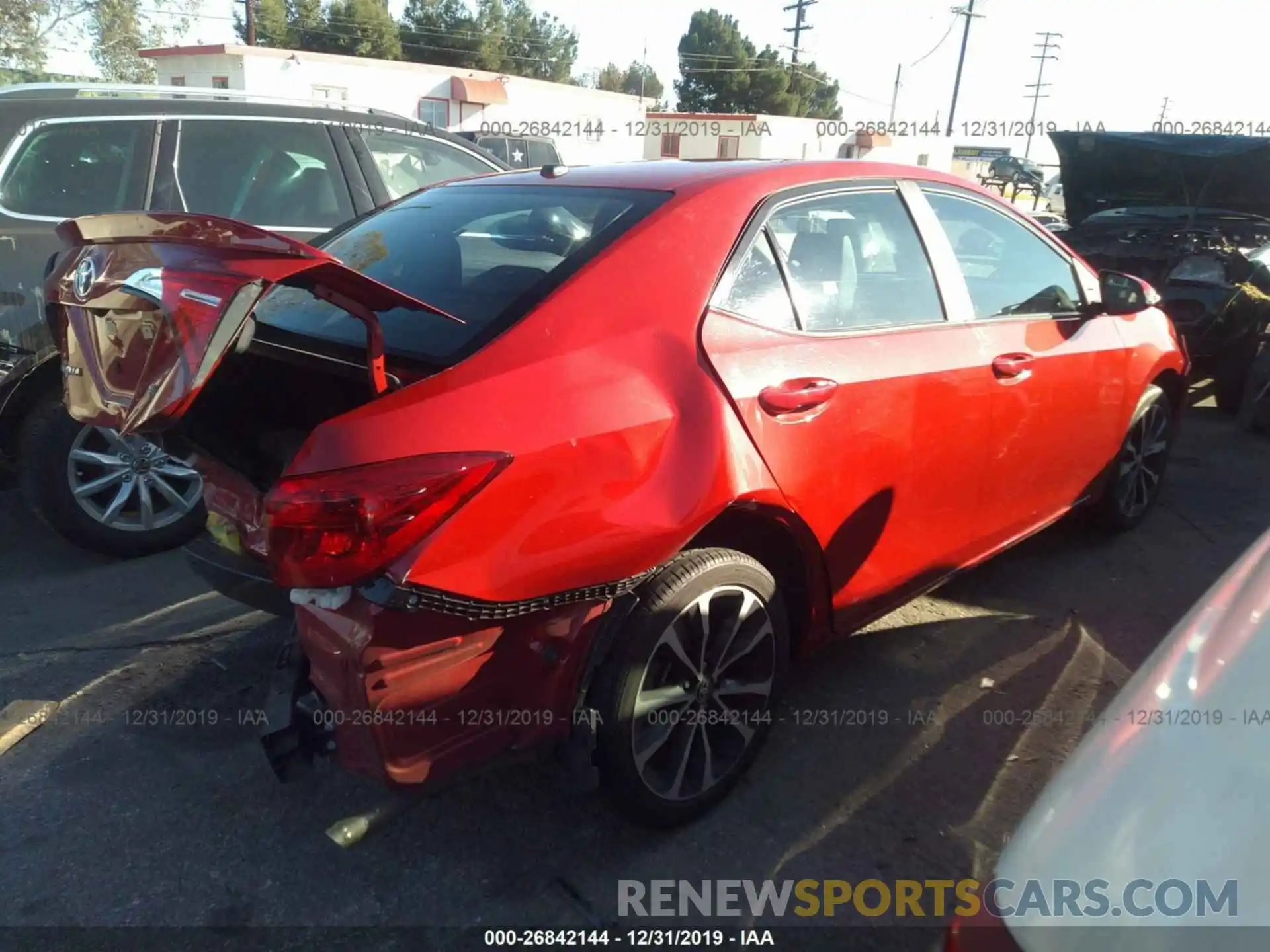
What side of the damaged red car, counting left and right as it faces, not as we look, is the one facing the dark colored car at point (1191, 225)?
front

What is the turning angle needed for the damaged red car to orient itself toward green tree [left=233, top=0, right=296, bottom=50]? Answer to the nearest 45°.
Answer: approximately 45° to its left

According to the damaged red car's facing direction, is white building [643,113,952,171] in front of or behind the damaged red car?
in front

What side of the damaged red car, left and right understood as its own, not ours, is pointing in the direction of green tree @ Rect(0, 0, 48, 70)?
left

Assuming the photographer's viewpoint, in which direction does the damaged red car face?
facing away from the viewer and to the right of the viewer

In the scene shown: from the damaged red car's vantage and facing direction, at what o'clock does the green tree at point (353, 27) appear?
The green tree is roughly at 10 o'clock from the damaged red car.

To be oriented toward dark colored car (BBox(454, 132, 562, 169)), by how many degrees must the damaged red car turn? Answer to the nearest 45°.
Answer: approximately 45° to its left

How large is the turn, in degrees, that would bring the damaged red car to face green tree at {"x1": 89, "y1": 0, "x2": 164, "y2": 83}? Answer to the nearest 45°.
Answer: approximately 90° to its left

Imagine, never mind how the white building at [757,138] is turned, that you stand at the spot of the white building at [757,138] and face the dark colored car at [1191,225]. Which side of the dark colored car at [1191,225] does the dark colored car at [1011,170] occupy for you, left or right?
left

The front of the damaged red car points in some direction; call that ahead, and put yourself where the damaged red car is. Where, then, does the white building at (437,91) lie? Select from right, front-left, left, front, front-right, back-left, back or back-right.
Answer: front-left

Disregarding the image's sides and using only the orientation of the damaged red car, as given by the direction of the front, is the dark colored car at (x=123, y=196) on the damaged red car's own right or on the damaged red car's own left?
on the damaged red car's own left

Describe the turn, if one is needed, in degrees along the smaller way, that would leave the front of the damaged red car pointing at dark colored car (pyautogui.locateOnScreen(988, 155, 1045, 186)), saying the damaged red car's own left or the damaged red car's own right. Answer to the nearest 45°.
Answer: approximately 45° to the damaged red car's own left
